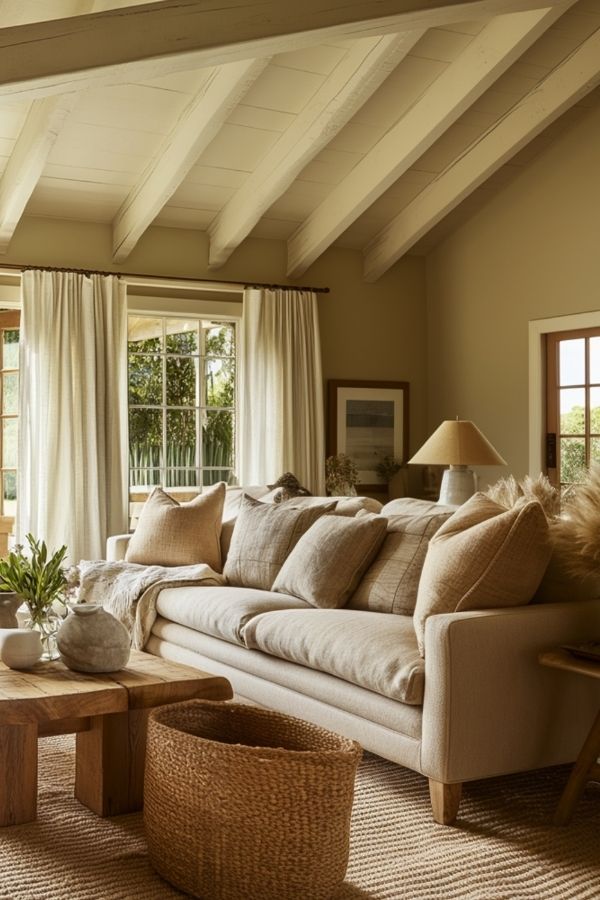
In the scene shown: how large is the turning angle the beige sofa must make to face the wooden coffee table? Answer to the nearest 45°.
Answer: approximately 45° to its right

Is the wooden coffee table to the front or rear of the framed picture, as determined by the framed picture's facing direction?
to the front

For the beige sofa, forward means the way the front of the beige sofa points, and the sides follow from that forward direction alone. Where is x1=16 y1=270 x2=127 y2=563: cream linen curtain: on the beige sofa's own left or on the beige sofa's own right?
on the beige sofa's own right

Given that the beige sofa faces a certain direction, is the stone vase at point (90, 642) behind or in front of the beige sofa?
in front

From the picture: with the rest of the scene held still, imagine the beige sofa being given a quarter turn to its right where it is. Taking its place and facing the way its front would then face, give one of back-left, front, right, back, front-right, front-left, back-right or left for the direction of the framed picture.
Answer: front-right

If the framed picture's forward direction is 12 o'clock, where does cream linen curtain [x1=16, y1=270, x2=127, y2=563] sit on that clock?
The cream linen curtain is roughly at 2 o'clock from the framed picture.

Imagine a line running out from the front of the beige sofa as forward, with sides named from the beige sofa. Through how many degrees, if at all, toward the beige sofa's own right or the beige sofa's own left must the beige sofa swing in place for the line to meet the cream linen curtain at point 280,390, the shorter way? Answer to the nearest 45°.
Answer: approximately 135° to the beige sofa's own right

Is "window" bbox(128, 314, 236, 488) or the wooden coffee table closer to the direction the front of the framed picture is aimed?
the wooden coffee table

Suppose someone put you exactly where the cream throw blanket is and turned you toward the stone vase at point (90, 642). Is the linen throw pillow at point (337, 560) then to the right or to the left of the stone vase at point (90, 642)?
left

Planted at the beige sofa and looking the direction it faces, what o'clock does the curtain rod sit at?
The curtain rod is roughly at 4 o'clock from the beige sofa.

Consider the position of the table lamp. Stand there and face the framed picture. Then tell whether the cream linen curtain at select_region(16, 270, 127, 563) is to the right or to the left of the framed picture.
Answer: left

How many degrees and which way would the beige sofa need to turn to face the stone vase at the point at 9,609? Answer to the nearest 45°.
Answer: approximately 45° to its right
